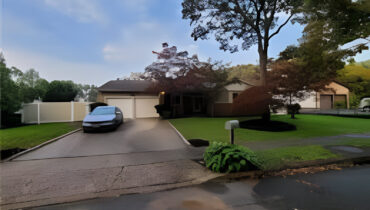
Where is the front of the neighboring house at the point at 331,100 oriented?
toward the camera

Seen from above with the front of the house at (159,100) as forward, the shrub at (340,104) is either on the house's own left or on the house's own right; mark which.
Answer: on the house's own left

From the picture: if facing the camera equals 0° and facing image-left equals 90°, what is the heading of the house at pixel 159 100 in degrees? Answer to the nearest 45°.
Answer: approximately 0°

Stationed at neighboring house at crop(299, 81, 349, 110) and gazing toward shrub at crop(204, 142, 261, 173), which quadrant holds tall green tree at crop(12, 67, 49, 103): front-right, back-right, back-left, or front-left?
front-right

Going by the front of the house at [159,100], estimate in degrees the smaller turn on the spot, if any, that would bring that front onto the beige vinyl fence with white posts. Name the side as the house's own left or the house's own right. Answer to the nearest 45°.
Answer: approximately 45° to the house's own right

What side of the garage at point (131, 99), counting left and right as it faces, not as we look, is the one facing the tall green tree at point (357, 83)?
left

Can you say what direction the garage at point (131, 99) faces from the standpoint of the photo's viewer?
facing the viewer

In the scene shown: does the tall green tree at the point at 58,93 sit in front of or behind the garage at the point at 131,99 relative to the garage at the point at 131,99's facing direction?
behind

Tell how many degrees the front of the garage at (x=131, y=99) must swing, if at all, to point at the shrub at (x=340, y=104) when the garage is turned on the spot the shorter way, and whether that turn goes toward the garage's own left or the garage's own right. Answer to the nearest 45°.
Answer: approximately 90° to the garage's own left

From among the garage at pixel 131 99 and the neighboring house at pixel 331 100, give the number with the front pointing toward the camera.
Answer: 2

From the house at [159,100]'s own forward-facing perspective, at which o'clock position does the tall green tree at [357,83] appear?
The tall green tree is roughly at 8 o'clock from the house.
